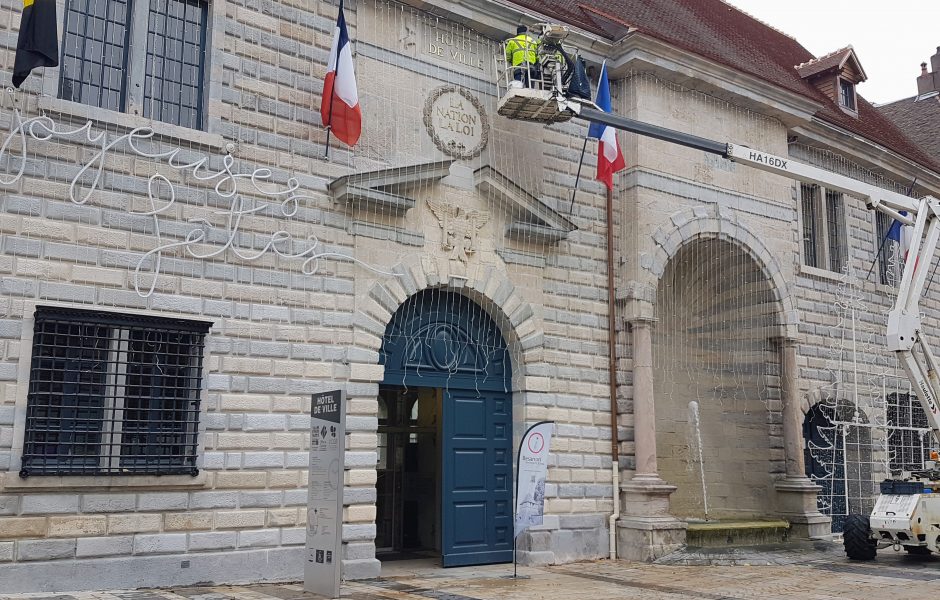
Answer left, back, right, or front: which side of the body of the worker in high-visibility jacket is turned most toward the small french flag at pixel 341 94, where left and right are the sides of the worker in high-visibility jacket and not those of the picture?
left

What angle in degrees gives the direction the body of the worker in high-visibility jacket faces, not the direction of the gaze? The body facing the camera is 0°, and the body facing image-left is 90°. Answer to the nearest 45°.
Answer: approximately 180°

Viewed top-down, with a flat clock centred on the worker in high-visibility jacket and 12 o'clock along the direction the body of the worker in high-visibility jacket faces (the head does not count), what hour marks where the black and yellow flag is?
The black and yellow flag is roughly at 8 o'clock from the worker in high-visibility jacket.

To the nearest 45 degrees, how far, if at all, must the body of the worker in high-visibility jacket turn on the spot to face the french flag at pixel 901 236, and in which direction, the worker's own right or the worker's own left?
approximately 45° to the worker's own right
